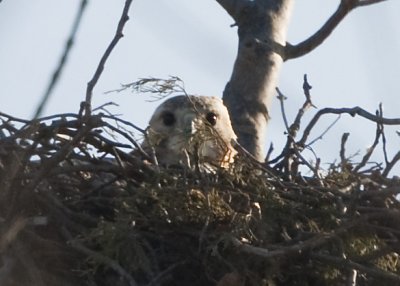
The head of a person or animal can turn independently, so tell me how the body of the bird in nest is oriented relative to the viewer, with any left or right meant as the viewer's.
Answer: facing the viewer
